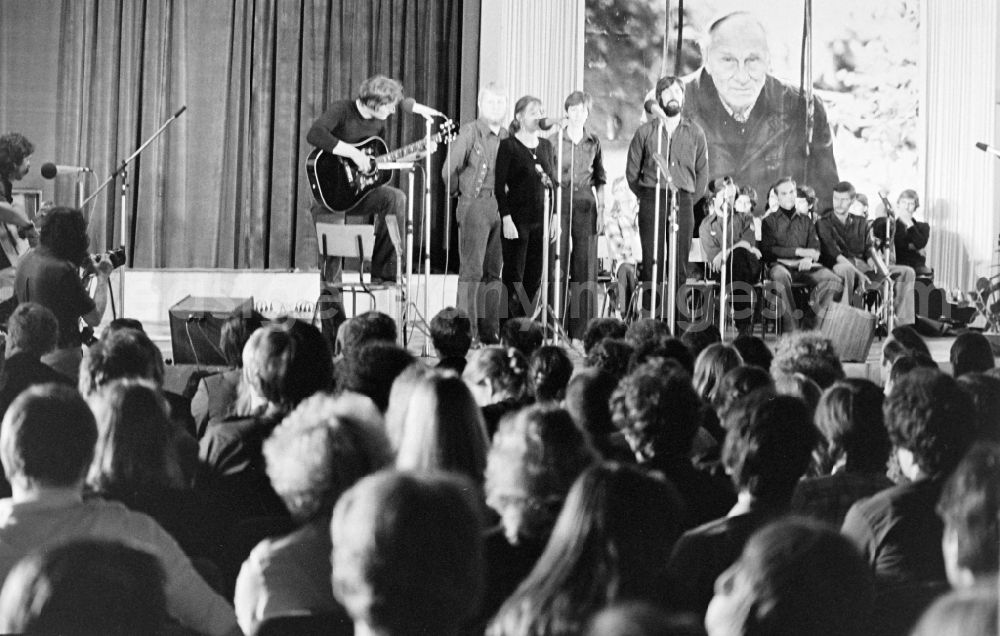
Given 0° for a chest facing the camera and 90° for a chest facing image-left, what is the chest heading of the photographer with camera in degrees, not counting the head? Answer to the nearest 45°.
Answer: approximately 225°

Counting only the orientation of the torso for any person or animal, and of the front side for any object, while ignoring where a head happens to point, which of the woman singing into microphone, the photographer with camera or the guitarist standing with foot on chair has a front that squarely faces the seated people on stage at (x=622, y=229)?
the photographer with camera

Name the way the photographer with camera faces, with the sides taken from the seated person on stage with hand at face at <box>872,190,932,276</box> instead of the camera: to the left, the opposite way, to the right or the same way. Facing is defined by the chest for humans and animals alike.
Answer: the opposite way

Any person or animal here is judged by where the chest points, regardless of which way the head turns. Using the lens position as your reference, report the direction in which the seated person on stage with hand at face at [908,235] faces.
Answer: facing the viewer

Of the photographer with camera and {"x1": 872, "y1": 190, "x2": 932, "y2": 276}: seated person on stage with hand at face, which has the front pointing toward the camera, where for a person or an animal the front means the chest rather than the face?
the seated person on stage with hand at face

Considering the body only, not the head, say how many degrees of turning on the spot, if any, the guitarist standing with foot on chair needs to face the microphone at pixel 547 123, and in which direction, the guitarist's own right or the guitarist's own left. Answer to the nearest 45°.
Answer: approximately 45° to the guitarist's own left

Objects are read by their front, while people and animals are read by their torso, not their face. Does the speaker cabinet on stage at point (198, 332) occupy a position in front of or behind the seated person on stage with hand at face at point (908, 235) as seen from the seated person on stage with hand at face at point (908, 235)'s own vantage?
in front

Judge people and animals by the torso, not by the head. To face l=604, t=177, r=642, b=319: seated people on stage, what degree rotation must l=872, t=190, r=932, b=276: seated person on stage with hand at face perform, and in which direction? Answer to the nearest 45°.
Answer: approximately 90° to their right

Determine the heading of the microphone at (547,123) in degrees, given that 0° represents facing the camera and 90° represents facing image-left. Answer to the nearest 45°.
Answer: approximately 90°

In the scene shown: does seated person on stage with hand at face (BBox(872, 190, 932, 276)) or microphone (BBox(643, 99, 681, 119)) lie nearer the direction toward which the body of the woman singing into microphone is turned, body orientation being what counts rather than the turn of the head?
the microphone

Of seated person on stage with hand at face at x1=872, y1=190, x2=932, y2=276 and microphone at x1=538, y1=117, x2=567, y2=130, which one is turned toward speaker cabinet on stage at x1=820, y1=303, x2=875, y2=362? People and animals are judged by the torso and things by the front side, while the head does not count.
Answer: the seated person on stage with hand at face

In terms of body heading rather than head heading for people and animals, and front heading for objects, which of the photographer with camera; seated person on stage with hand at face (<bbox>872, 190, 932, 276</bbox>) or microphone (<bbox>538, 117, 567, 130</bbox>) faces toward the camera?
the seated person on stage with hand at face

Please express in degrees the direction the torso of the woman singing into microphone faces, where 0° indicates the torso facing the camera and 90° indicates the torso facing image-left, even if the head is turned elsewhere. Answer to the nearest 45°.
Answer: approximately 315°

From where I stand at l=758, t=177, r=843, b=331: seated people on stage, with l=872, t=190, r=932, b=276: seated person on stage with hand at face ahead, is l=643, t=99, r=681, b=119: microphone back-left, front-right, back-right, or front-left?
back-right

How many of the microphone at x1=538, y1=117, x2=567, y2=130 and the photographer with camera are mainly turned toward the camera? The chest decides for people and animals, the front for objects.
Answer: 0

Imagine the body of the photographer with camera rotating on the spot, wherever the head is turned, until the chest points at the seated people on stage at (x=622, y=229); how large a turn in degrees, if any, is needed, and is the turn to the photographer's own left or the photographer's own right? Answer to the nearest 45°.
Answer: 0° — they already face them

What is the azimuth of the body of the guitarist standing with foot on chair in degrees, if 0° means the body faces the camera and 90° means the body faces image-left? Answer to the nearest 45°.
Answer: approximately 315°

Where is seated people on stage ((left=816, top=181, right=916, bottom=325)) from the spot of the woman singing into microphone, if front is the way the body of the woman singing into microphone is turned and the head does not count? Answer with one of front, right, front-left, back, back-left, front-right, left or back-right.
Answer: left

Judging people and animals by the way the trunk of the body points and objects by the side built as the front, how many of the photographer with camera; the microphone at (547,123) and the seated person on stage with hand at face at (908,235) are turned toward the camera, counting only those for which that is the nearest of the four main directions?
1
